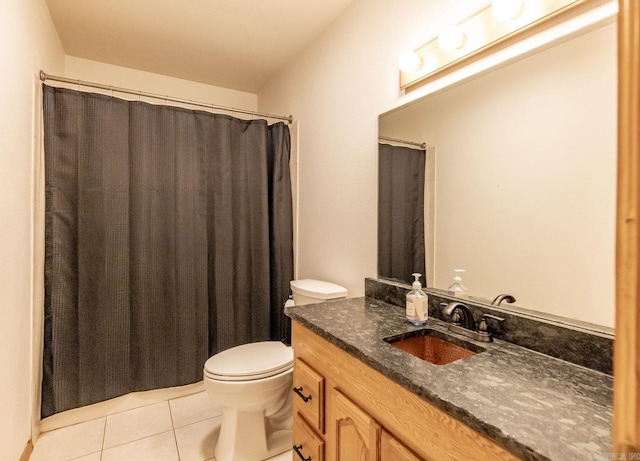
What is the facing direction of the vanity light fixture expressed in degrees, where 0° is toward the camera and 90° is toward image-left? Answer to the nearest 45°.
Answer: approximately 45°

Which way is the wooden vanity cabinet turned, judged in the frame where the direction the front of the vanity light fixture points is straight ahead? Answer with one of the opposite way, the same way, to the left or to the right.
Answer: the same way

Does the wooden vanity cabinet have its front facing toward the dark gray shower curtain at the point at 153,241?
no

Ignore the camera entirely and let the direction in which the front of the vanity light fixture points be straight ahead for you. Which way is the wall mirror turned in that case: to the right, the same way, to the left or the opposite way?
the same way

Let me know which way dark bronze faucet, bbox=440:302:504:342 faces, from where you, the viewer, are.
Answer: facing the viewer and to the left of the viewer

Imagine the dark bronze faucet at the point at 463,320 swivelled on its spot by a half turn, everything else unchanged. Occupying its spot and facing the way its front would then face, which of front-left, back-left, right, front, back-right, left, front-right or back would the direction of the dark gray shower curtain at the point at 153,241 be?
back-left

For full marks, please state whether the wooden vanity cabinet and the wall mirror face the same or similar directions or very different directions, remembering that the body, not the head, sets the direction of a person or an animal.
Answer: same or similar directions

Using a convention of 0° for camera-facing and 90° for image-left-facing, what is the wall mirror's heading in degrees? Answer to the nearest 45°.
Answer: approximately 45°

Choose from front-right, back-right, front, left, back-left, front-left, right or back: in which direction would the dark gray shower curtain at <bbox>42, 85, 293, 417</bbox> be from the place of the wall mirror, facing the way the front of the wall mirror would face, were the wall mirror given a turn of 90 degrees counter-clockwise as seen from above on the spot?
back-right

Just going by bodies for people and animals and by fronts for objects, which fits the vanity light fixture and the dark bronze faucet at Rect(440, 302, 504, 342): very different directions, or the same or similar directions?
same or similar directions
